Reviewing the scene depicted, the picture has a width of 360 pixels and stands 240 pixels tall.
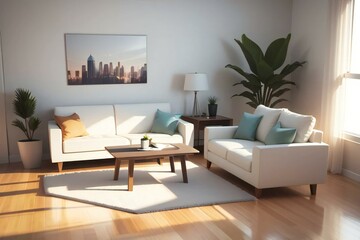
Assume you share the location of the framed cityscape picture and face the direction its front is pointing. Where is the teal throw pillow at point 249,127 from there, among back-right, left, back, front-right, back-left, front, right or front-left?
front-left

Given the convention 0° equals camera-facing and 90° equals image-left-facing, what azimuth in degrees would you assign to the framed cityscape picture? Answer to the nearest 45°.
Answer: approximately 0°

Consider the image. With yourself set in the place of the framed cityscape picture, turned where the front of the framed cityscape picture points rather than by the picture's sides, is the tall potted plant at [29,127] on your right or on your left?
on your right

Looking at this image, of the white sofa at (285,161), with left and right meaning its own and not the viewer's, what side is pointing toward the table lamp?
right

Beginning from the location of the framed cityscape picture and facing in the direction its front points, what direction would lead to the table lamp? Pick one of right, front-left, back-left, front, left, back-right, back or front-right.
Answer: left

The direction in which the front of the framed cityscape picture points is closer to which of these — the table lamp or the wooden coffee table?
the wooden coffee table

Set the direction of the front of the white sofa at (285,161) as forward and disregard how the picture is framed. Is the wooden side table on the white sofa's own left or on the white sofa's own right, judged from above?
on the white sofa's own right

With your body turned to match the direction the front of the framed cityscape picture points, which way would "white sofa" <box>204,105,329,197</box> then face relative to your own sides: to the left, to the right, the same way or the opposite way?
to the right
